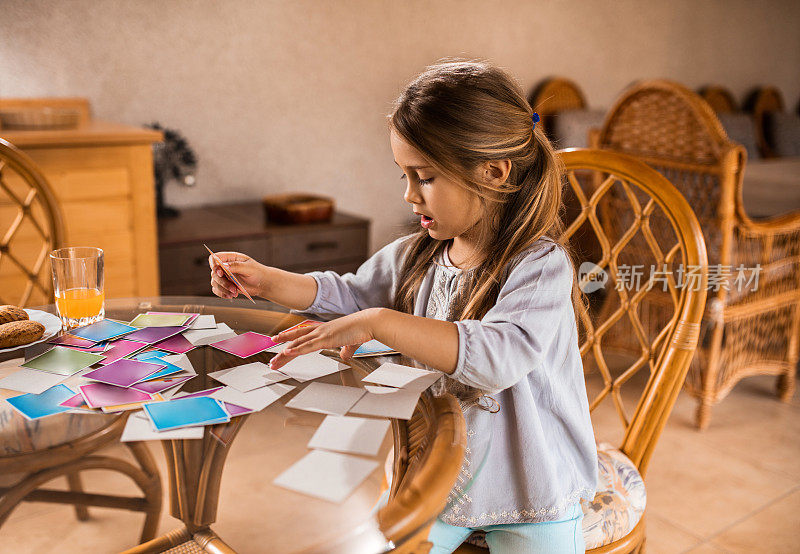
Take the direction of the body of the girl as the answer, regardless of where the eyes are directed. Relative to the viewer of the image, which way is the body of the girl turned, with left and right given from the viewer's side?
facing the viewer and to the left of the viewer

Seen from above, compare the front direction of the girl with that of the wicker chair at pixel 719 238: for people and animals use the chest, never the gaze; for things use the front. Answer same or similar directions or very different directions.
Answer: very different directions

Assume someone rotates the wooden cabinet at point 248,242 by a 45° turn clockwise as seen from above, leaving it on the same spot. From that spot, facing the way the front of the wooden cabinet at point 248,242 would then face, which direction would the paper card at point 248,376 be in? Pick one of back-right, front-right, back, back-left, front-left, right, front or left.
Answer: front-left

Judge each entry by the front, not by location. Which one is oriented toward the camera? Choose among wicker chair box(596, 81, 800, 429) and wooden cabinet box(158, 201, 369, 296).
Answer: the wooden cabinet

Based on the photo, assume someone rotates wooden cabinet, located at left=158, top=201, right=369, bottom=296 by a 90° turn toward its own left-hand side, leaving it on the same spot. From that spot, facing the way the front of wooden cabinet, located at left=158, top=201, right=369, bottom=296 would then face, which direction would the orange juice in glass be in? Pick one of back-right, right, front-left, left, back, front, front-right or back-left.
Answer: right

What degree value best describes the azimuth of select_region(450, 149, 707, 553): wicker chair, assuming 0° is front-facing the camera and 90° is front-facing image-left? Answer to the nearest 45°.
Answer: approximately 45°

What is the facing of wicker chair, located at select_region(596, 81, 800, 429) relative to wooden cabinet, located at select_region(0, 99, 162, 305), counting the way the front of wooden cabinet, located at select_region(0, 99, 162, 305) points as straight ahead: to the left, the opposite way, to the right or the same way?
to the left

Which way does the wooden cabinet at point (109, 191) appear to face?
toward the camera

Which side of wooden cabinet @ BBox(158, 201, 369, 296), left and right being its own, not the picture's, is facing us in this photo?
front

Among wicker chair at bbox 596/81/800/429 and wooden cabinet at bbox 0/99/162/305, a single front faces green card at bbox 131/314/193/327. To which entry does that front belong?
the wooden cabinet

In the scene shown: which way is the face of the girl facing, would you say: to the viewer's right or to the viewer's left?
to the viewer's left

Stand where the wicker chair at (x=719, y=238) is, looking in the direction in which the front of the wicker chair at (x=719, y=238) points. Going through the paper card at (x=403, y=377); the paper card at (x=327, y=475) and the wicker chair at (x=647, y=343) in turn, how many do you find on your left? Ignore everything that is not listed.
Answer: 0

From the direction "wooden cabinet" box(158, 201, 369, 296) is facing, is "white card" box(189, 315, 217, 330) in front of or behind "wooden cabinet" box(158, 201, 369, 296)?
in front

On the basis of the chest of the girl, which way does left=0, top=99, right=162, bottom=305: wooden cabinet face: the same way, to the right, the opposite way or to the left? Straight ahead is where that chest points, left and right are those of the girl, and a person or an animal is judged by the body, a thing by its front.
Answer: to the left
